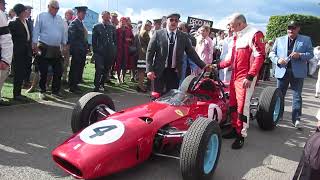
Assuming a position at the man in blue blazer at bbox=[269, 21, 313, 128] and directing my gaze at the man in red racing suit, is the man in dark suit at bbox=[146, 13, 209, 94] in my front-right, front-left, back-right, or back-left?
front-right

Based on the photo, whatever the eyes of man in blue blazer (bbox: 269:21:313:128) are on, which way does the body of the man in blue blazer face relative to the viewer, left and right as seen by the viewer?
facing the viewer

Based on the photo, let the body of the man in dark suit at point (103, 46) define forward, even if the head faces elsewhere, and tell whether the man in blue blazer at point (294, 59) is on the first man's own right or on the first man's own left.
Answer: on the first man's own left

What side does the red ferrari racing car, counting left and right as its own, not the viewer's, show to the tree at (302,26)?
back

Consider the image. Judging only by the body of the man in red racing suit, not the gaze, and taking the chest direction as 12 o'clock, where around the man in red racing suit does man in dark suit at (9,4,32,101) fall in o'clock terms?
The man in dark suit is roughly at 2 o'clock from the man in red racing suit.

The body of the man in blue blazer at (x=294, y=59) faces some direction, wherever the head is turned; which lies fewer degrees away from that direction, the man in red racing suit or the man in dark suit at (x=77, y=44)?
the man in red racing suit

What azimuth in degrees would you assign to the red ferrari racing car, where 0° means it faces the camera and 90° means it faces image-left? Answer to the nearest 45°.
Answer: approximately 45°

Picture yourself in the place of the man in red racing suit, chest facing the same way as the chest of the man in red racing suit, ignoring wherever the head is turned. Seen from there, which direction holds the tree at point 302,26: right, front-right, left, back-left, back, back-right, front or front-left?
back-right

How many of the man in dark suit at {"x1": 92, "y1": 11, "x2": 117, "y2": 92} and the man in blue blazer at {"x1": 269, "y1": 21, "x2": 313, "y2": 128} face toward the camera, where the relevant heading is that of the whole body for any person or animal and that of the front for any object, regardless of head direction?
2

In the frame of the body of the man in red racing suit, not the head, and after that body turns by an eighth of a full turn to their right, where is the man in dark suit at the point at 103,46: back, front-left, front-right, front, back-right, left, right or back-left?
front-right

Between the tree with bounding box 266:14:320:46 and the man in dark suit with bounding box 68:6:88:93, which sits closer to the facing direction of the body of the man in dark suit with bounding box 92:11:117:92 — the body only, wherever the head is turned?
the man in dark suit

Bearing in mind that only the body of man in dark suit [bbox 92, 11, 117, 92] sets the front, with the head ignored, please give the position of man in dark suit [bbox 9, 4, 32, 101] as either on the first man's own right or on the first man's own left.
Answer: on the first man's own right

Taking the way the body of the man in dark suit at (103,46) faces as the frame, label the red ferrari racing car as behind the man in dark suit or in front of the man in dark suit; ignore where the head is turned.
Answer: in front

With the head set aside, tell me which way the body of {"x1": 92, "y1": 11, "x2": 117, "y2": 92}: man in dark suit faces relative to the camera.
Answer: toward the camera

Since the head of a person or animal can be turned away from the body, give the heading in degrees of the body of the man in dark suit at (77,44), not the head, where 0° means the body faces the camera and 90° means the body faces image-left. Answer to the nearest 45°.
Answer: approximately 315°
